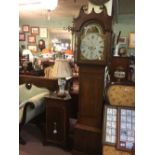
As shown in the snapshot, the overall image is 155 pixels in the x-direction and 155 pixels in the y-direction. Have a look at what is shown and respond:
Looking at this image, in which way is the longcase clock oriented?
toward the camera

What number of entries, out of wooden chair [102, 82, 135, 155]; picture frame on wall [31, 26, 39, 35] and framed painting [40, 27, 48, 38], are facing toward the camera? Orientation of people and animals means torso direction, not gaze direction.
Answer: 3

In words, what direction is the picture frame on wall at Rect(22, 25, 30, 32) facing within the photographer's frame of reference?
facing the viewer

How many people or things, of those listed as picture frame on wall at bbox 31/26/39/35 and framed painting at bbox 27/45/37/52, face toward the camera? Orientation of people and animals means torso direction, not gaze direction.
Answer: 2

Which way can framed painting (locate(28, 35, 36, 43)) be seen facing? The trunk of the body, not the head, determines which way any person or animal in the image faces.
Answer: toward the camera

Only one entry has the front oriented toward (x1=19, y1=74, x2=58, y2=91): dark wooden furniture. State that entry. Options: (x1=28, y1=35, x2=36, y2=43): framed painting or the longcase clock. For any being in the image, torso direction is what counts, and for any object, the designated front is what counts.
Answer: the framed painting

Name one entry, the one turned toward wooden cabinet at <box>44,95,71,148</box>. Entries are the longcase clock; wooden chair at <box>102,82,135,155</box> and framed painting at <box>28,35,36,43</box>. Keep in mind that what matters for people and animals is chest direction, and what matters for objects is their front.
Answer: the framed painting

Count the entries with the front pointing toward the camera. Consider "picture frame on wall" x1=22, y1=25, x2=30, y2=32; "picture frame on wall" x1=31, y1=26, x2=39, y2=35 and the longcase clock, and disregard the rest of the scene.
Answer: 3

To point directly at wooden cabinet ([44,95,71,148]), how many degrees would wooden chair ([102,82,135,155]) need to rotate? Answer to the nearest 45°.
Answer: approximately 135° to its right

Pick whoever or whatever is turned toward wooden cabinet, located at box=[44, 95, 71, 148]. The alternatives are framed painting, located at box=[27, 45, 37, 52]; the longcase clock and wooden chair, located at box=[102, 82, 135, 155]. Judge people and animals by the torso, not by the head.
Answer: the framed painting

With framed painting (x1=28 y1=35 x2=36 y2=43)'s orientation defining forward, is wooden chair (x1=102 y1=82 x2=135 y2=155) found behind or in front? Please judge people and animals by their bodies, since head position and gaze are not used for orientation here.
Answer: in front
